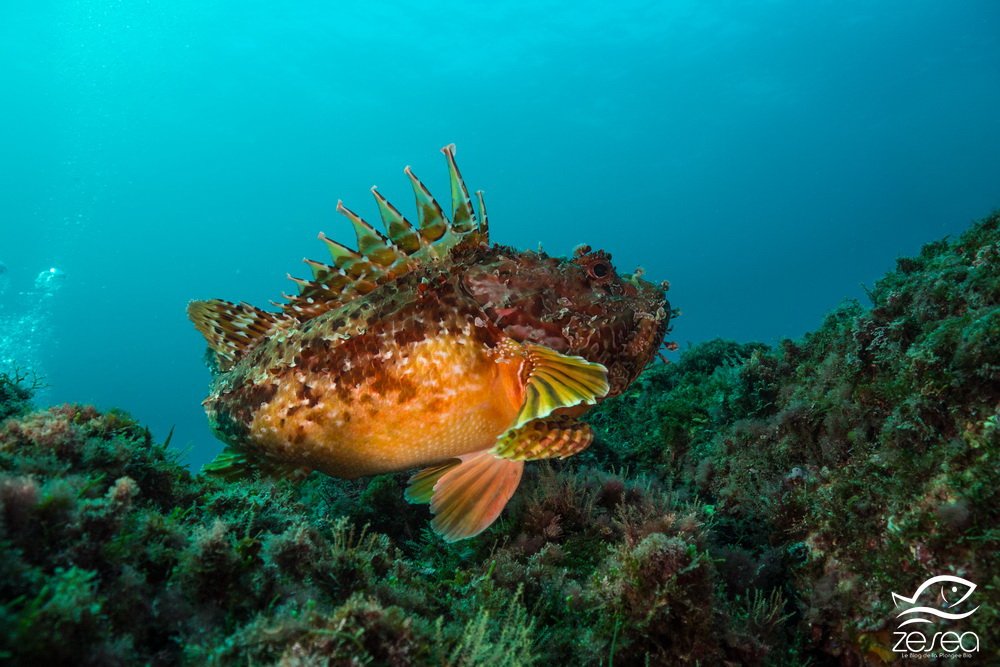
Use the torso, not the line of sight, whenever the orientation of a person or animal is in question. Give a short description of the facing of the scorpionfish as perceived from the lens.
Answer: facing to the right of the viewer
